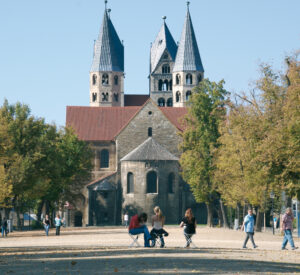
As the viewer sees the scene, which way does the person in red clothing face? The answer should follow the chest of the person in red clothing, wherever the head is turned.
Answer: to the viewer's right
